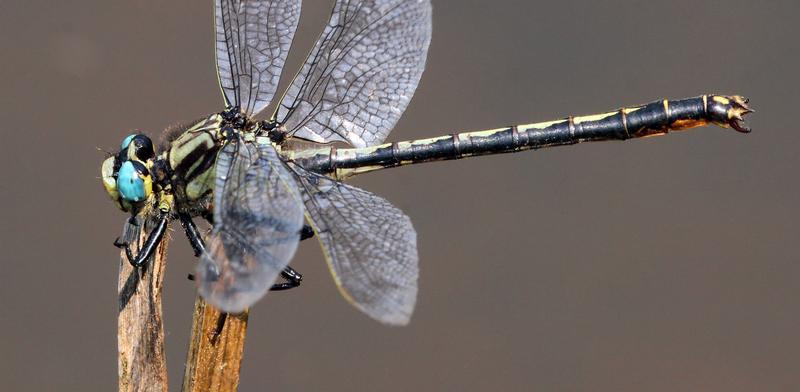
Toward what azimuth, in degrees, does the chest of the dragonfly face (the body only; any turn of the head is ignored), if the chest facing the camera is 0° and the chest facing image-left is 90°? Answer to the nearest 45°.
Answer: approximately 90°
